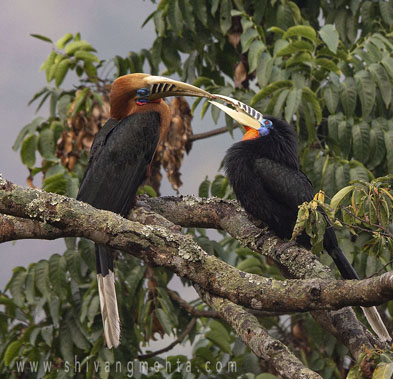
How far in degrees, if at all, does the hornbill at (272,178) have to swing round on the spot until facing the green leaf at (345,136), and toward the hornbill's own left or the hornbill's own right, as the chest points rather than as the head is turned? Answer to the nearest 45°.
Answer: approximately 135° to the hornbill's own right

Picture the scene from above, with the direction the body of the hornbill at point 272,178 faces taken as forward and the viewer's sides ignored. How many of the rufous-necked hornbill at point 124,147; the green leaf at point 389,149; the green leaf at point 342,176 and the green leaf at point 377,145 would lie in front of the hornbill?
1

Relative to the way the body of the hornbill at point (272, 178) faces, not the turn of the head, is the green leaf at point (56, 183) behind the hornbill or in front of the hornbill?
in front

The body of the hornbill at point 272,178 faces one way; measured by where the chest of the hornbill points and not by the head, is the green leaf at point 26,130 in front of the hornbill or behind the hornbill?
in front

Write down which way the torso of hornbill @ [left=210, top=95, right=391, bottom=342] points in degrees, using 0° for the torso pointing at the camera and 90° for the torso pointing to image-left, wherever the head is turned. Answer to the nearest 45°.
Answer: approximately 90°

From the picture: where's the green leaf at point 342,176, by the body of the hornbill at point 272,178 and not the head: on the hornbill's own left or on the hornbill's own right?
on the hornbill's own right

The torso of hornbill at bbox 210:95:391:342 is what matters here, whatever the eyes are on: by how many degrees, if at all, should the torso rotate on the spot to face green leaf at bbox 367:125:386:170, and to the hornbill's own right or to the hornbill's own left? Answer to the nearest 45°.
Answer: approximately 135° to the hornbill's own right

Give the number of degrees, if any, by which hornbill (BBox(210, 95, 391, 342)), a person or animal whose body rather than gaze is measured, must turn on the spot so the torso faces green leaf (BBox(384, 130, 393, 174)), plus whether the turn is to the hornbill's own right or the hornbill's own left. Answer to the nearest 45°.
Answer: approximately 135° to the hornbill's own right

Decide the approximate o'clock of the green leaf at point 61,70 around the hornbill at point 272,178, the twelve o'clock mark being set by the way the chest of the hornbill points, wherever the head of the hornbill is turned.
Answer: The green leaf is roughly at 1 o'clock from the hornbill.

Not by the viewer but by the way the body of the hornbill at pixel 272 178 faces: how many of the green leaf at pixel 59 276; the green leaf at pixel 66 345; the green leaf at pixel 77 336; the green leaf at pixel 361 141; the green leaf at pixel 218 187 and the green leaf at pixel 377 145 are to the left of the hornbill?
0

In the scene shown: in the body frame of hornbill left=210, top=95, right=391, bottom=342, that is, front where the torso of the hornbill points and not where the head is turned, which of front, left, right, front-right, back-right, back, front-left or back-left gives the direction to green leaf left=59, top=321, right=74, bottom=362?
front-right

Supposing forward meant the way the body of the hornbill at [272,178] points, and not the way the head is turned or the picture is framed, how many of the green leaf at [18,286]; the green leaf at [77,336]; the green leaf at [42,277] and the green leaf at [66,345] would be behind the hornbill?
0

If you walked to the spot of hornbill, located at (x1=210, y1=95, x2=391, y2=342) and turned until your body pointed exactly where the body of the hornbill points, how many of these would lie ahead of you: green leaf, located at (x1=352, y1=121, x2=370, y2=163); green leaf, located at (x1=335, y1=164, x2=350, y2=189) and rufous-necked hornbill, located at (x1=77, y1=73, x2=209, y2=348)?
1

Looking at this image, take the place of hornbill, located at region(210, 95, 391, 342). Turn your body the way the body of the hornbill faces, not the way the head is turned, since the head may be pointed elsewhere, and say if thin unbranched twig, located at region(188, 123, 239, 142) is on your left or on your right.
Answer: on your right
